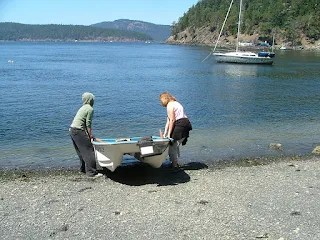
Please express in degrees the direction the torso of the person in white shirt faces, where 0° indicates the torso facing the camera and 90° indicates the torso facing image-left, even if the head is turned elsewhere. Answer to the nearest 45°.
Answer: approximately 90°

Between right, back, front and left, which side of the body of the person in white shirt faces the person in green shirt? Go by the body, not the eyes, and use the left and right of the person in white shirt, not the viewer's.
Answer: front
